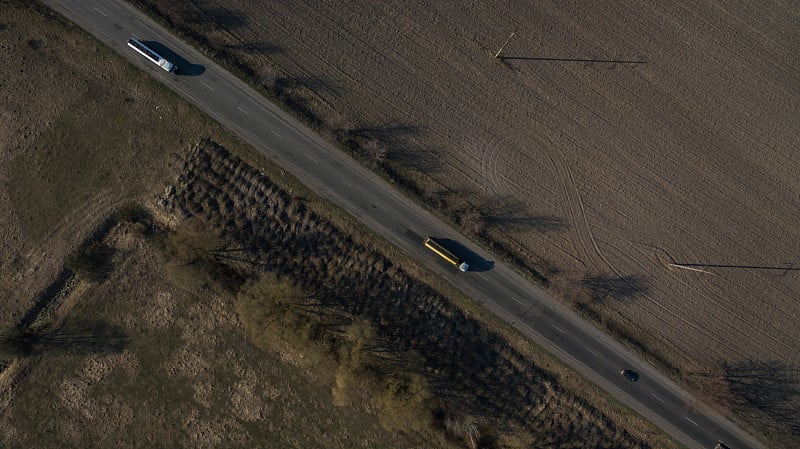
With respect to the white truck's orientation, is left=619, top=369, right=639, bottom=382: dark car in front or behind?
in front

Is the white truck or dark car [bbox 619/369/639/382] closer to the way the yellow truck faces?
the dark car

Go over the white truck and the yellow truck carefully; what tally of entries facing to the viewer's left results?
0

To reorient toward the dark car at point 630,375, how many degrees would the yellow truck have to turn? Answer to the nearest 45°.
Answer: approximately 45° to its left

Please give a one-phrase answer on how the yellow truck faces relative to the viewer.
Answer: facing the viewer and to the right of the viewer

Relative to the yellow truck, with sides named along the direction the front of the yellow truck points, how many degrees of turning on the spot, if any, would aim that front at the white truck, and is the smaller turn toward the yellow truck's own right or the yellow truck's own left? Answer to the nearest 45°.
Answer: approximately 135° to the yellow truck's own right
